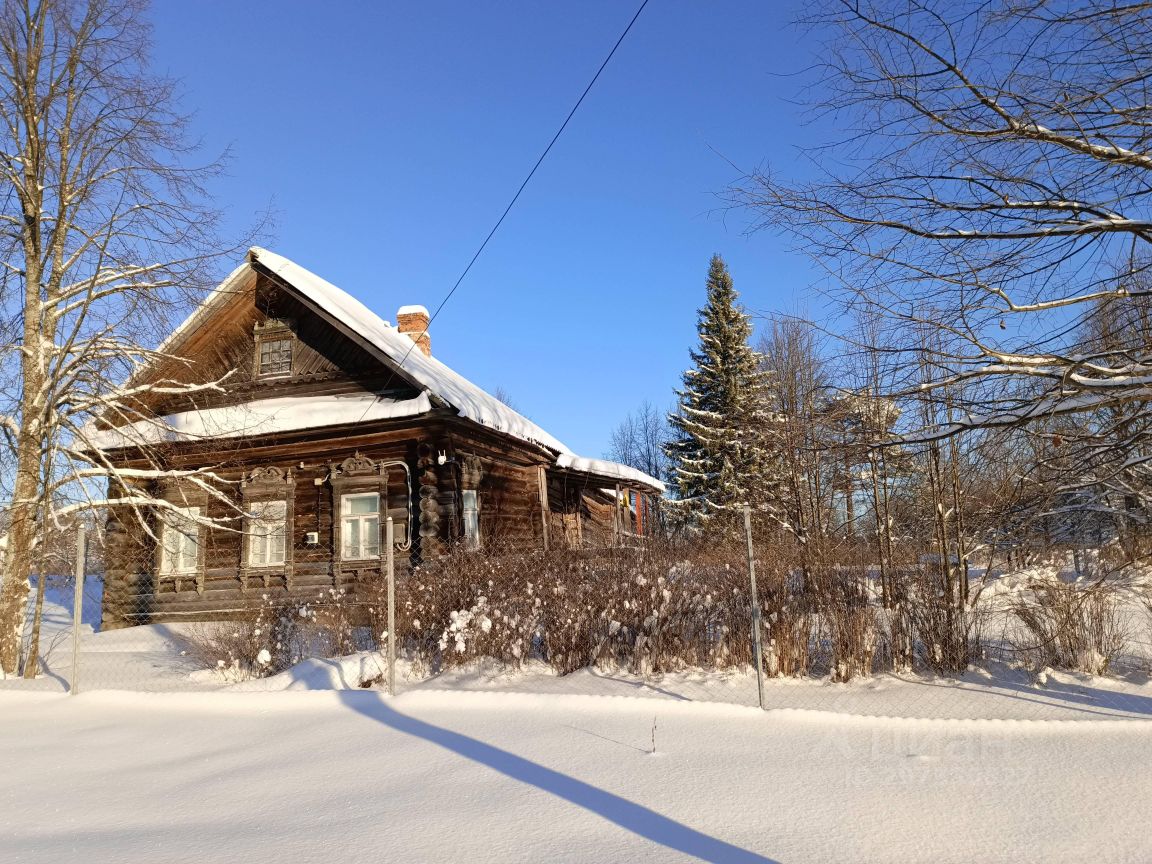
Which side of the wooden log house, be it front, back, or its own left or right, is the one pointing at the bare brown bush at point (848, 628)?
left

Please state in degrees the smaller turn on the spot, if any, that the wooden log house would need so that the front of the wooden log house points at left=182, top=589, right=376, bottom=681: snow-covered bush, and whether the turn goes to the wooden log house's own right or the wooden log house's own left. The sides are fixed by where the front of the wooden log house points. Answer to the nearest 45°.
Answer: approximately 45° to the wooden log house's own left

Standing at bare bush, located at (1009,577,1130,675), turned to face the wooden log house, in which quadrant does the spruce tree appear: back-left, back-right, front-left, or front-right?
front-right

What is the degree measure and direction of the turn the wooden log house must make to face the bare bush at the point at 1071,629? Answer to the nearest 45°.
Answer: approximately 90° to its left

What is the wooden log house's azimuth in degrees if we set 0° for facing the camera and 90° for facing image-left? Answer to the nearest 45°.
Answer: approximately 45°

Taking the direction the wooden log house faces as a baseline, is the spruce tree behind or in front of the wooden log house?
behind
